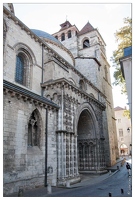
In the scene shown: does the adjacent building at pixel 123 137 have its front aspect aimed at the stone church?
yes
